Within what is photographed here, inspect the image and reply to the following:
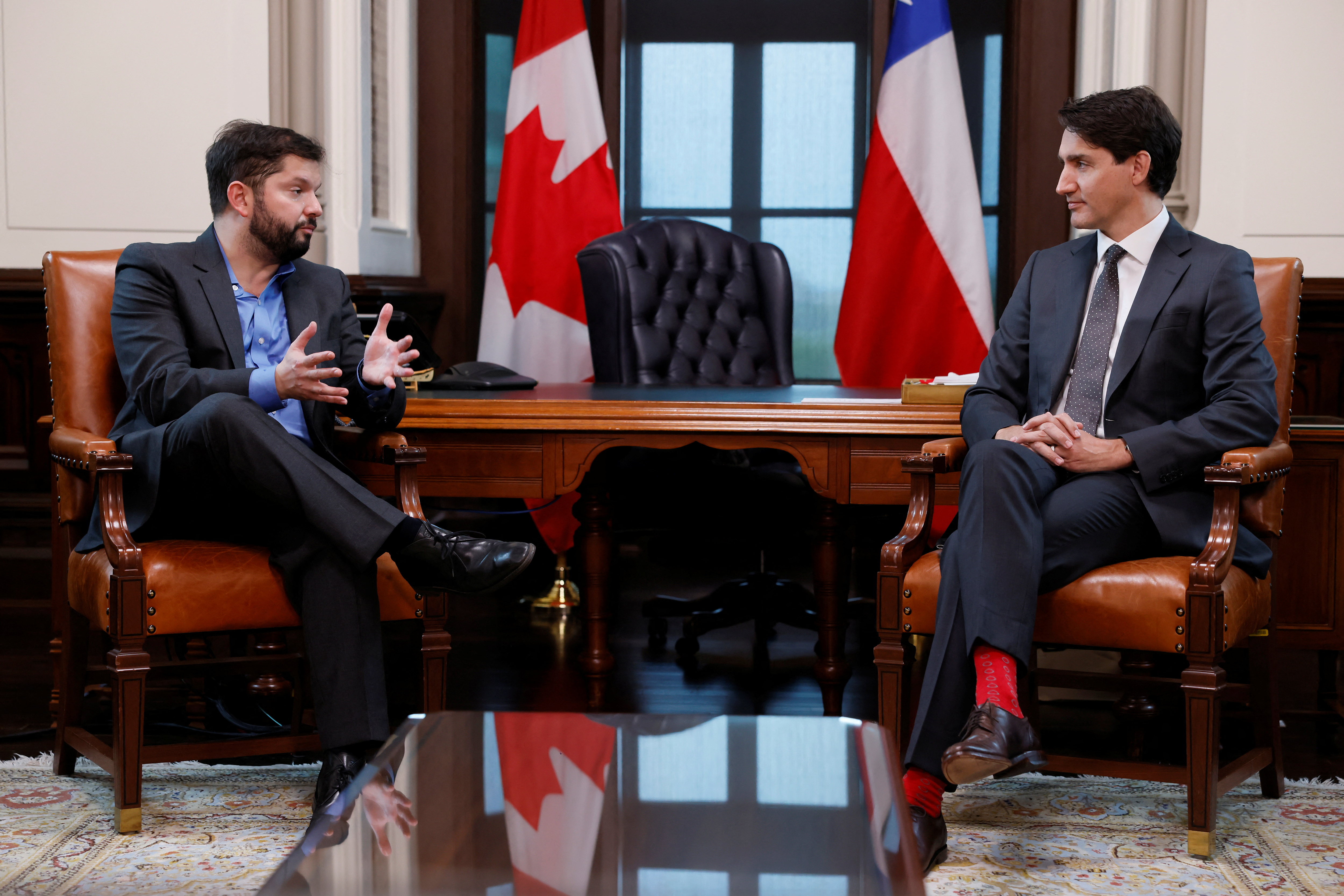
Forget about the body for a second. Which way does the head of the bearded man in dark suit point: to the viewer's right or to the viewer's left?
to the viewer's right

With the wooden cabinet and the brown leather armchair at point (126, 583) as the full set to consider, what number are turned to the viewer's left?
0

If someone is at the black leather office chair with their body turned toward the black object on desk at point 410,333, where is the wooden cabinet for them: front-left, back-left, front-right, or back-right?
back-left

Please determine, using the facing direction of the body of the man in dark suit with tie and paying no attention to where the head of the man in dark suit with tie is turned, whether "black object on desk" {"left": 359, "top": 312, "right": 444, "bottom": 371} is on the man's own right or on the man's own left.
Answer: on the man's own right

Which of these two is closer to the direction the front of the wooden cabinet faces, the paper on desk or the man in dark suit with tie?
the man in dark suit with tie

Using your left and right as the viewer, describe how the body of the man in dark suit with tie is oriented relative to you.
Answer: facing the viewer and to the left of the viewer

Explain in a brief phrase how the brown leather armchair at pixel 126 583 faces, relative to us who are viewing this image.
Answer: facing the viewer and to the right of the viewer

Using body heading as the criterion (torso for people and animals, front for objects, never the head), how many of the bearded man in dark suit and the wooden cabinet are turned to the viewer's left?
0

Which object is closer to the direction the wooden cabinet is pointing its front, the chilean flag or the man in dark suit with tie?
the man in dark suit with tie

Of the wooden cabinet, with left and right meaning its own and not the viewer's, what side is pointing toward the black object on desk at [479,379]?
right

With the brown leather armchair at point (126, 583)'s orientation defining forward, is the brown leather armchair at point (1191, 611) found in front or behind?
in front

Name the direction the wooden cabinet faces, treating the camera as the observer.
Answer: facing the viewer
